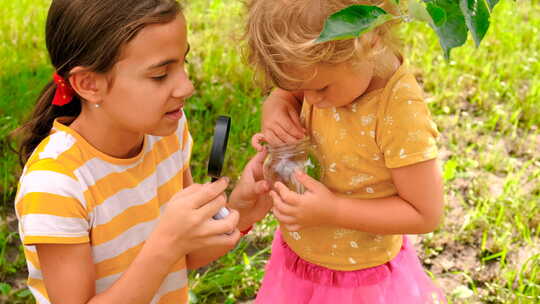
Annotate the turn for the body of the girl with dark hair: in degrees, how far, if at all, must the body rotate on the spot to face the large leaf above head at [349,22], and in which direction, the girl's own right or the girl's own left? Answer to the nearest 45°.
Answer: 0° — they already face it

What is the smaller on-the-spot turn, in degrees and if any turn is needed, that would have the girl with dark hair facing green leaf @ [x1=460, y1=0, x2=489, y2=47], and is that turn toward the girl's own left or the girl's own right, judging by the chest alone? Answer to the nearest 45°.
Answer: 0° — they already face it

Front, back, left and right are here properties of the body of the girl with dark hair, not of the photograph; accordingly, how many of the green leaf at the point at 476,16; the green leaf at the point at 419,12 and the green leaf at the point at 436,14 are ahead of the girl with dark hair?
3

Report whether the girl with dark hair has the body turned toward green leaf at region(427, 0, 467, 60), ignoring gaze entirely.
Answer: yes

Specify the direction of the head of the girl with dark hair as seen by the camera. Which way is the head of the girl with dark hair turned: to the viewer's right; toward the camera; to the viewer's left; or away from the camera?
to the viewer's right

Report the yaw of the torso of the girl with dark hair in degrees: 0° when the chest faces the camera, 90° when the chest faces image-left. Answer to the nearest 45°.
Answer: approximately 315°

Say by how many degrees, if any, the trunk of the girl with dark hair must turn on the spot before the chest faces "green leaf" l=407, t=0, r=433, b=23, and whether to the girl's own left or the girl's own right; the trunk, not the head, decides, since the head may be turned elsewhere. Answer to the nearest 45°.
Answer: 0° — they already face it
